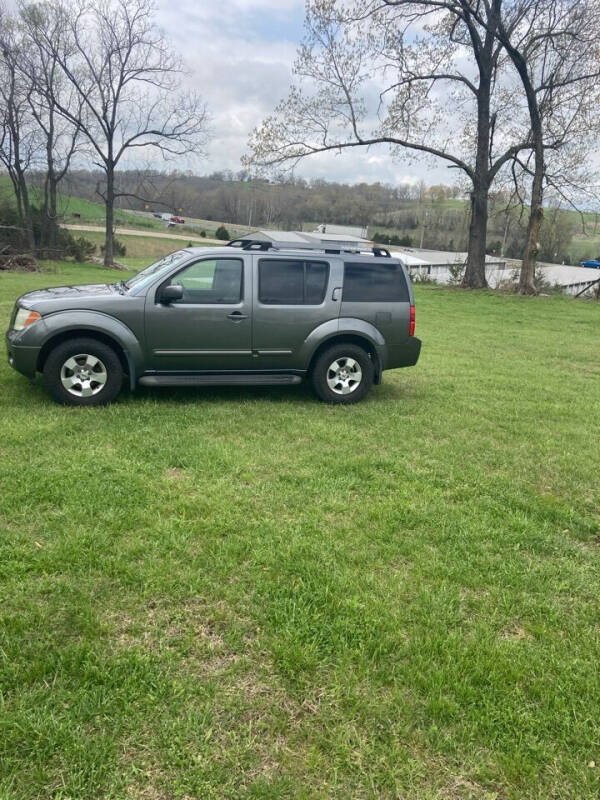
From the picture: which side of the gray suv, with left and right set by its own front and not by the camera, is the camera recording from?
left
